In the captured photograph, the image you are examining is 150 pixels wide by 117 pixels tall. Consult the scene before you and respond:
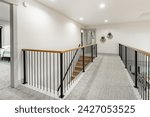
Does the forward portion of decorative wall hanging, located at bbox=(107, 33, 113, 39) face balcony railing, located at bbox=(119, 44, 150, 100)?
yes

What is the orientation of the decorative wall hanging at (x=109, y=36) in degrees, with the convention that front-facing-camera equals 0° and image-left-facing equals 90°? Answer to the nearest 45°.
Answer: approximately 0°
